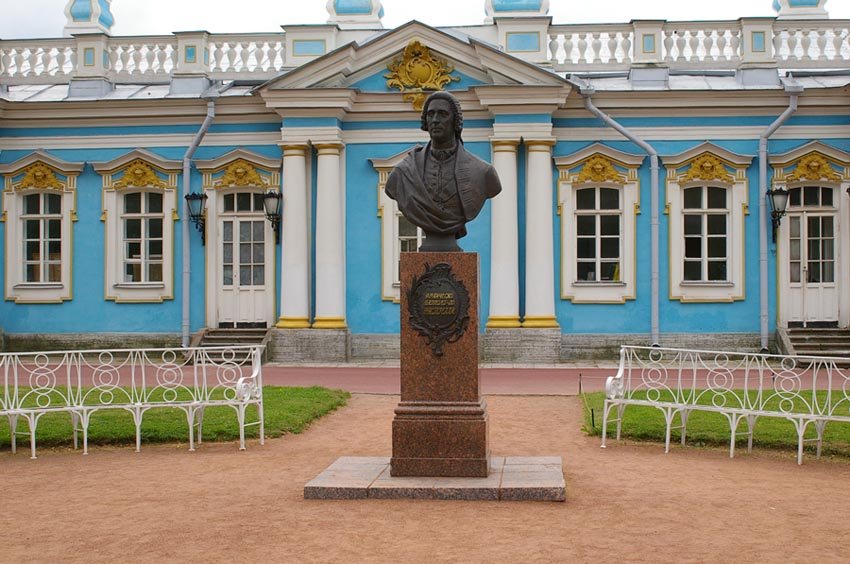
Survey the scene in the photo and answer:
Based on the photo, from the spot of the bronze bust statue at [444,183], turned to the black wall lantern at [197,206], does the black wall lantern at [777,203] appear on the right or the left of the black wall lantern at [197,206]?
right

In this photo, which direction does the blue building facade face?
toward the camera

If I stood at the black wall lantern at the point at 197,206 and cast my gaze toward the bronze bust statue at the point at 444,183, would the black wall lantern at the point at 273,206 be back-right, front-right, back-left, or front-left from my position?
front-left

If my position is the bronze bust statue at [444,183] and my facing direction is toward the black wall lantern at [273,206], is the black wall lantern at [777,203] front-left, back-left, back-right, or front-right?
front-right
